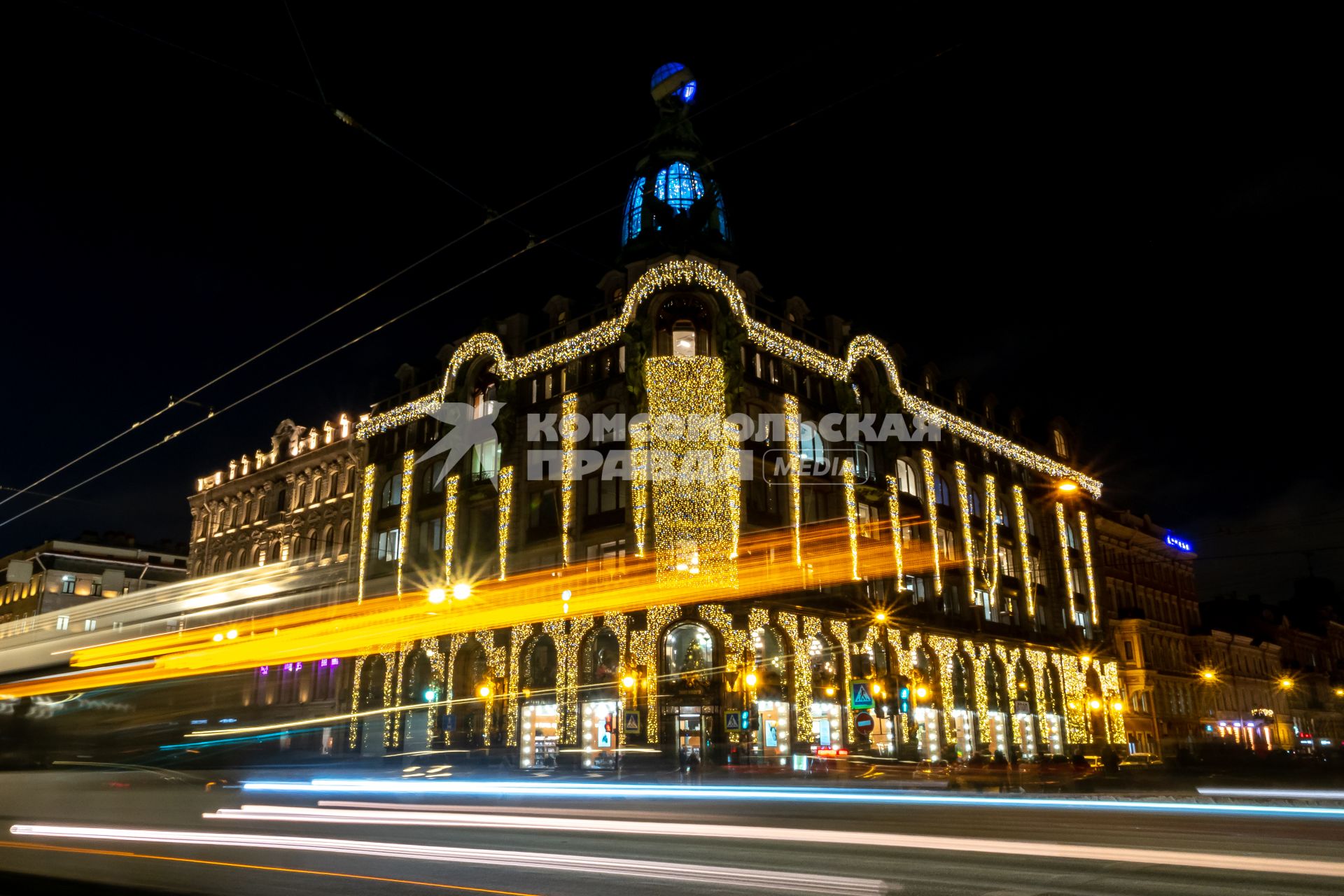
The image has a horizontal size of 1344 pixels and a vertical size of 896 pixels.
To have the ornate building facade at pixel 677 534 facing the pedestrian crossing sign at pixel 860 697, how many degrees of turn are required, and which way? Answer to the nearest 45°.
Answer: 0° — it already faces it

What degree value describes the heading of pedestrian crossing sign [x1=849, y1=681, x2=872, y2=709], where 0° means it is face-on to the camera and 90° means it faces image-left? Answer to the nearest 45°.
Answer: approximately 0°

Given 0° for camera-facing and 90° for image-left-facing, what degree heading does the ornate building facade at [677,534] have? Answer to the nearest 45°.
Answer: approximately 0°

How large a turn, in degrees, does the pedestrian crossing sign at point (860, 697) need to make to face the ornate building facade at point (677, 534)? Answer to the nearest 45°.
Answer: approximately 135° to its right

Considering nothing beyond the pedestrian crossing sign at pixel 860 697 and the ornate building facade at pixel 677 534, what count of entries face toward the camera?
2
